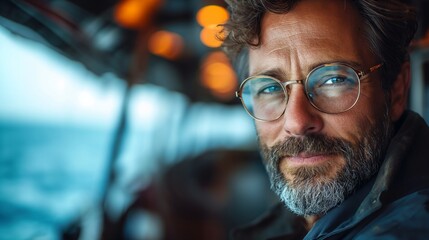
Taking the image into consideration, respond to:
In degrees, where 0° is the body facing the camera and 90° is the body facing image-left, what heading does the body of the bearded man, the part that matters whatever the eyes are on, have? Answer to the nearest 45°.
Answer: approximately 45°
